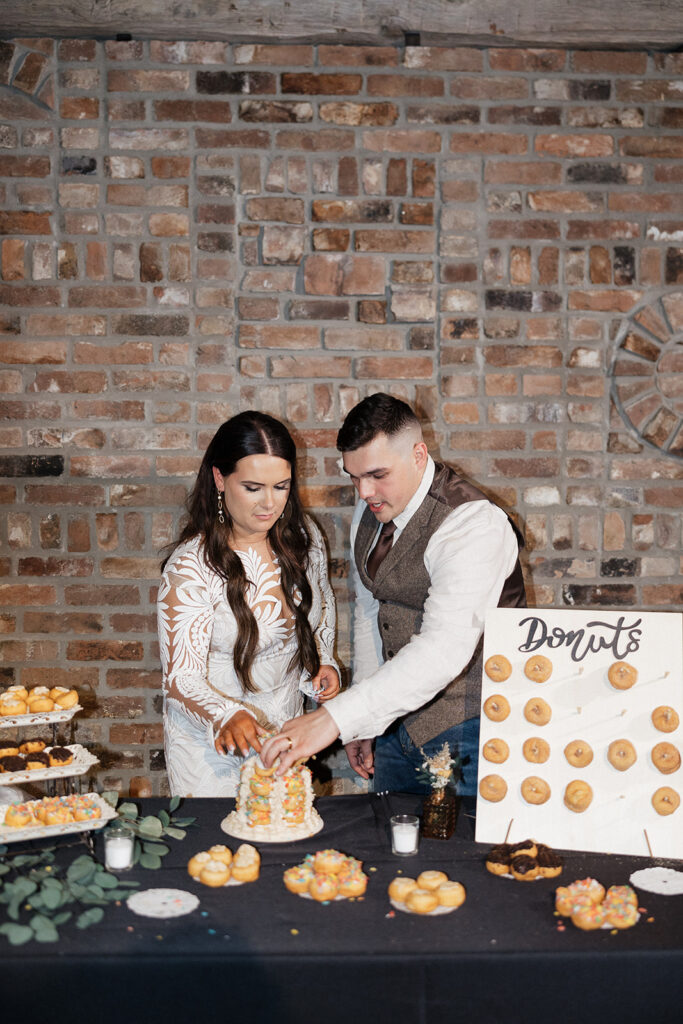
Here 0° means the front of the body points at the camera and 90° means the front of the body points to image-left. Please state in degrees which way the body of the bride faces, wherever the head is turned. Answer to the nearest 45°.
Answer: approximately 315°

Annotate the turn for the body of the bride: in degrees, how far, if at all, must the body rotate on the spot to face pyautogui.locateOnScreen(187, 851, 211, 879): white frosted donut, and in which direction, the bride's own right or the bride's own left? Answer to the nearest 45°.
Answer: approximately 45° to the bride's own right

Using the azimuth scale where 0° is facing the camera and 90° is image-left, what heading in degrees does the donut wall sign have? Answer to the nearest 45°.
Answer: approximately 0°

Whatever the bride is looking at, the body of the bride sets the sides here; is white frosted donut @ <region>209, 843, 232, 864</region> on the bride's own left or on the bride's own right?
on the bride's own right

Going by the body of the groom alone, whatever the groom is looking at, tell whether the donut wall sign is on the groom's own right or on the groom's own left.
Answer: on the groom's own left

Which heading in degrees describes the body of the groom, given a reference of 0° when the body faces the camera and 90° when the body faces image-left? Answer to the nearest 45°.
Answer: approximately 45°

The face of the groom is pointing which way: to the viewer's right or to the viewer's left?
to the viewer's left
